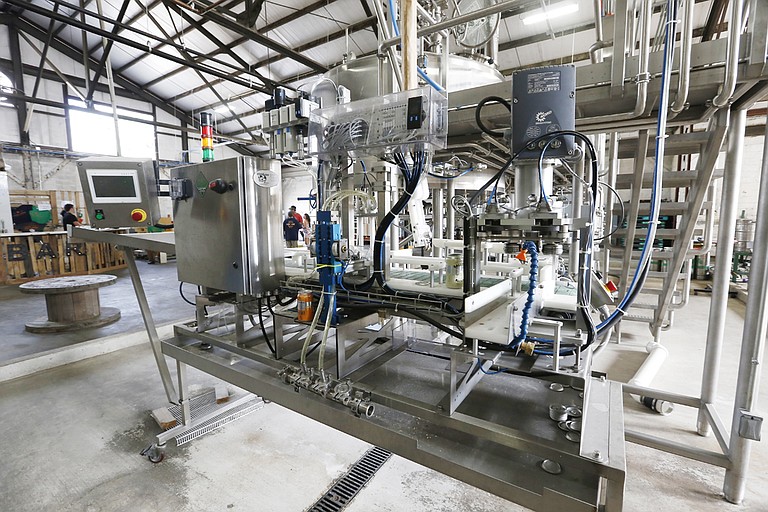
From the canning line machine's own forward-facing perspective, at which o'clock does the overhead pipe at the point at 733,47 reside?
The overhead pipe is roughly at 7 o'clock from the canning line machine.

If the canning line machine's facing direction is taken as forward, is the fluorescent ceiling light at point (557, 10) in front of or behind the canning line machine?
behind

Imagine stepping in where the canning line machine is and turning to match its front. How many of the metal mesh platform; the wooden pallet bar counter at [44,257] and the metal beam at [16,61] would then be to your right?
3

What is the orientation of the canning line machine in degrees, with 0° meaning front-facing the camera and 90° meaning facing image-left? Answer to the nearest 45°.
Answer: approximately 45°

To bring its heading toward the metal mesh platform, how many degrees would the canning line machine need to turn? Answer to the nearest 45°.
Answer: approximately 90° to its right

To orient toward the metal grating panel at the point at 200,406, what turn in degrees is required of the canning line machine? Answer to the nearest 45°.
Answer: approximately 90° to its right

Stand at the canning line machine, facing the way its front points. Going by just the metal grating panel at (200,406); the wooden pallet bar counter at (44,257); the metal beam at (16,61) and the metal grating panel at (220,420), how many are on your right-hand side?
4

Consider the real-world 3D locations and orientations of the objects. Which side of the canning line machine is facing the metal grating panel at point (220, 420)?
right

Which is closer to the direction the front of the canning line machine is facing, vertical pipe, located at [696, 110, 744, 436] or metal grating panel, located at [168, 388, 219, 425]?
the metal grating panel

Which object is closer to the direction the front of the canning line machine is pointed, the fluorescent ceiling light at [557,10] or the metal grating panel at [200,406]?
the metal grating panel
